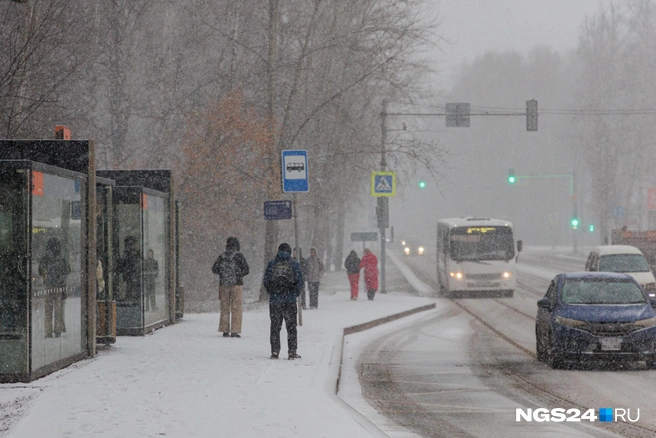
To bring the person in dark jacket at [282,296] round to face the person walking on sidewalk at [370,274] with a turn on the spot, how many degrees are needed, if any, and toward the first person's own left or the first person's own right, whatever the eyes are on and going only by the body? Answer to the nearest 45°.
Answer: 0° — they already face them

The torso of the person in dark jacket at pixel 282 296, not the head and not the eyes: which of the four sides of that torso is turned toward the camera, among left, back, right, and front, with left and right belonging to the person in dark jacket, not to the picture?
back

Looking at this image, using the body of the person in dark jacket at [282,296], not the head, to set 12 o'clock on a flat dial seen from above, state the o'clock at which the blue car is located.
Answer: The blue car is roughly at 3 o'clock from the person in dark jacket.

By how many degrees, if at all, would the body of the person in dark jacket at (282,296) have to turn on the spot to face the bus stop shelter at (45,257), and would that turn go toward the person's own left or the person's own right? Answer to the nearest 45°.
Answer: approximately 135° to the person's own left
